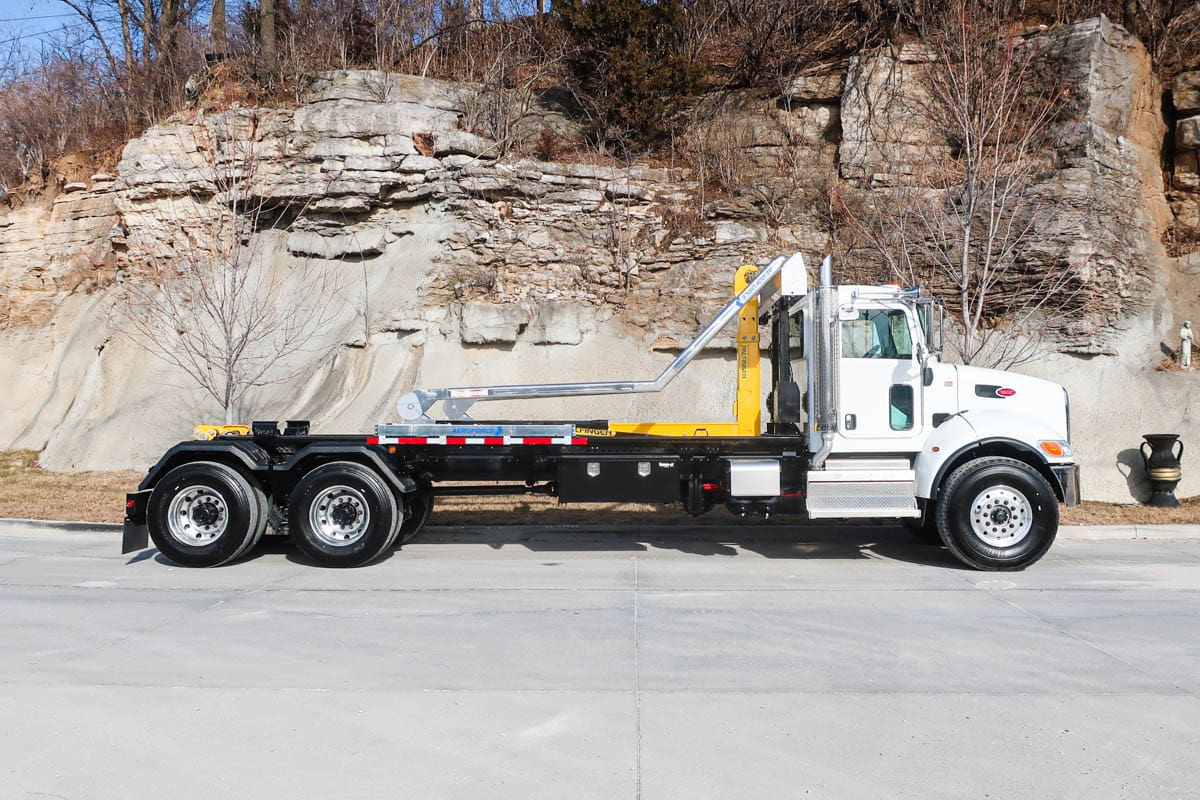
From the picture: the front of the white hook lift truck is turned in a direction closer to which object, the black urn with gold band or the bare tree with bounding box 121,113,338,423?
the black urn with gold band

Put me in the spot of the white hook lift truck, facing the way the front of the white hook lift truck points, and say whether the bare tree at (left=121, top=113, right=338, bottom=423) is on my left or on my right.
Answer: on my left

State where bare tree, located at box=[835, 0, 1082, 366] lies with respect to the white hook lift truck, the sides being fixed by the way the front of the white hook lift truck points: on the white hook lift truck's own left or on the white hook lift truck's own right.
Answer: on the white hook lift truck's own left

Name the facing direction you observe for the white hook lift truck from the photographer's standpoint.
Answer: facing to the right of the viewer

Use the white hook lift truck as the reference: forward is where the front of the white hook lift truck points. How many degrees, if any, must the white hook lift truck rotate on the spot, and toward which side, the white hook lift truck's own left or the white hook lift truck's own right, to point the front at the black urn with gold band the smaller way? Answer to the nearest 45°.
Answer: approximately 45° to the white hook lift truck's own left
